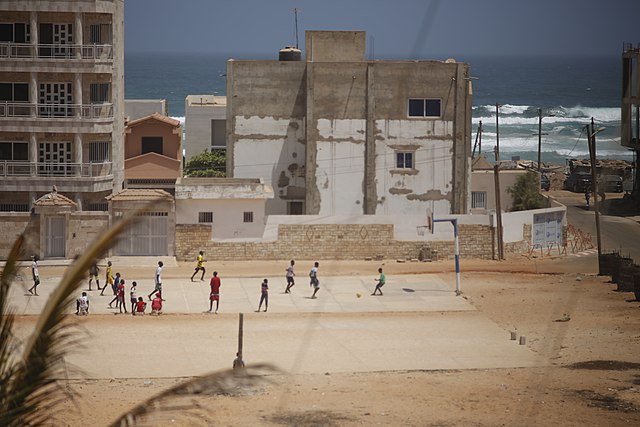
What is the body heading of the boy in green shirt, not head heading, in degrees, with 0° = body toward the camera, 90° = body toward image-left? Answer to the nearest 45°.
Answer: approximately 90°

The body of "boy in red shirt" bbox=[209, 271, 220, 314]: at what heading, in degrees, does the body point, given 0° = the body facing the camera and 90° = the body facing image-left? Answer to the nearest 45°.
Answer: approximately 180°

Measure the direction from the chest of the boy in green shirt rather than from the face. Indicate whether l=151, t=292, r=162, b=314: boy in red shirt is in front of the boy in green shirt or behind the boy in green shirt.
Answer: in front

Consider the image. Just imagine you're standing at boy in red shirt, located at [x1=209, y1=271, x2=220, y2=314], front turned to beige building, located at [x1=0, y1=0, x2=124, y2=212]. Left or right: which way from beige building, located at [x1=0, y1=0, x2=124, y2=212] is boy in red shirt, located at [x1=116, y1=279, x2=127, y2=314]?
left

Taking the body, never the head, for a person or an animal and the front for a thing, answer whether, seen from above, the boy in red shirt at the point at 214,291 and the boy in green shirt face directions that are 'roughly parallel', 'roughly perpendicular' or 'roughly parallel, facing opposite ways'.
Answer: roughly perpendicular
